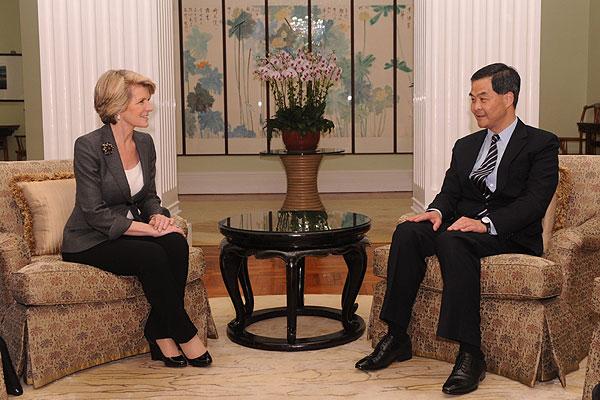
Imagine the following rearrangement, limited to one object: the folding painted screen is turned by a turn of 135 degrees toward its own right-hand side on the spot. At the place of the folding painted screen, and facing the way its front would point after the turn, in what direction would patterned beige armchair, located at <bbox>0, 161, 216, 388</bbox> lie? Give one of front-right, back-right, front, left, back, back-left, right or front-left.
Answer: back-left

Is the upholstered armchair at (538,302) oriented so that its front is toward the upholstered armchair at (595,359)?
no

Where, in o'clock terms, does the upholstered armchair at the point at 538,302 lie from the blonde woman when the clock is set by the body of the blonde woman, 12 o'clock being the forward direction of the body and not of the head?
The upholstered armchair is roughly at 11 o'clock from the blonde woman.

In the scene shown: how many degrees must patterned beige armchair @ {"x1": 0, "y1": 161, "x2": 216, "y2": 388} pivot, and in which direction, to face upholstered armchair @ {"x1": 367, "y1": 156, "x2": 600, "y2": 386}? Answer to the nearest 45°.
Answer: approximately 45° to its left

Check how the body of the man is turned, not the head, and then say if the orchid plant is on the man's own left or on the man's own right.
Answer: on the man's own right

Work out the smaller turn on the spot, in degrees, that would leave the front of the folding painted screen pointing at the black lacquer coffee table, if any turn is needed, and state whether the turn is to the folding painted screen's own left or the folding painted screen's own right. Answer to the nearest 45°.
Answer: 0° — it already faces it

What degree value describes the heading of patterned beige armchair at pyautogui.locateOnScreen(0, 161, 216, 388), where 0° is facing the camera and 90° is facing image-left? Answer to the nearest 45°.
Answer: approximately 315°

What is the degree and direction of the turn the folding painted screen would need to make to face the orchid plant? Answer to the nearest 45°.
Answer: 0° — it already faces it

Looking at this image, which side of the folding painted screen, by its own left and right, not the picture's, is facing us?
front

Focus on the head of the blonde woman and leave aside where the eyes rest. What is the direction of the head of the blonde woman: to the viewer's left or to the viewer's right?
to the viewer's right

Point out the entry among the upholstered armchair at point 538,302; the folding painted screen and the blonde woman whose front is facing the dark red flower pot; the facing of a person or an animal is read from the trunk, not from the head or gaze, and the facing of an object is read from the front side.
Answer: the folding painted screen

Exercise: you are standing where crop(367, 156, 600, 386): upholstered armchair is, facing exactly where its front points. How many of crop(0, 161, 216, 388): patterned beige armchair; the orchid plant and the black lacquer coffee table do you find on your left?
0

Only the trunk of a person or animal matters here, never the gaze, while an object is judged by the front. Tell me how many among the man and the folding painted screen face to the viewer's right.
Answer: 0

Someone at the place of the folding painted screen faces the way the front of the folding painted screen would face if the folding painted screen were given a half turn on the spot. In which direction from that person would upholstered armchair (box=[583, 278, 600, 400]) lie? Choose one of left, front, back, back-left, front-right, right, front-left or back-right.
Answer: back

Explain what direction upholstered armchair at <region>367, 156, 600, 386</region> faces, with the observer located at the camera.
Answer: facing the viewer and to the left of the viewer

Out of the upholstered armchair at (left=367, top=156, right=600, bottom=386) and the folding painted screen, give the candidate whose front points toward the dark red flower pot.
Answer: the folding painted screen

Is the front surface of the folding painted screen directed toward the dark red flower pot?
yes

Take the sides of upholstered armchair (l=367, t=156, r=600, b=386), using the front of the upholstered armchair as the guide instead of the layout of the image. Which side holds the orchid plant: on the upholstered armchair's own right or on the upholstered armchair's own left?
on the upholstered armchair's own right

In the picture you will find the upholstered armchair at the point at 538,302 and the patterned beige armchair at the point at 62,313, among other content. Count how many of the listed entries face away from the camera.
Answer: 0

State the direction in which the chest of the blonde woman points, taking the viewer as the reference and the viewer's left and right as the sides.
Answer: facing the viewer and to the right of the viewer

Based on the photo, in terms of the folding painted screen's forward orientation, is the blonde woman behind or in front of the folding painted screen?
in front
